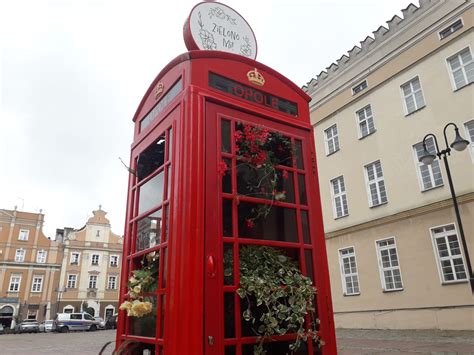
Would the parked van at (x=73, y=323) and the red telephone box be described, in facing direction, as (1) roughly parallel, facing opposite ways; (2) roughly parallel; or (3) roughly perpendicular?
roughly perpendicular

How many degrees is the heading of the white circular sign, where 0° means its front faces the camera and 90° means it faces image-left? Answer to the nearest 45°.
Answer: approximately 315°

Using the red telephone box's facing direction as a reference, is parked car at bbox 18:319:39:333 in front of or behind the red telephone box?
behind

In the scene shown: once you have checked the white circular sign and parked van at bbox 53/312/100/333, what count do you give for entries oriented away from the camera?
0

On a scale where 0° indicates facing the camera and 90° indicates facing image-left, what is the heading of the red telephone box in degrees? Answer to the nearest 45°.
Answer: approximately 315°

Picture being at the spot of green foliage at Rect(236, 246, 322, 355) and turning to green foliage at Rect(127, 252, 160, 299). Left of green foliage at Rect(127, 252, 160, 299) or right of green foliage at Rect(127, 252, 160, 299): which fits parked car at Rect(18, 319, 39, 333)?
right

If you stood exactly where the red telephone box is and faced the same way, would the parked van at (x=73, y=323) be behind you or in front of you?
behind
